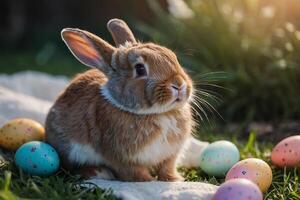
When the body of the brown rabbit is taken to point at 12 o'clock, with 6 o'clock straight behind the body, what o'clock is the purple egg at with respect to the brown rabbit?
The purple egg is roughly at 12 o'clock from the brown rabbit.

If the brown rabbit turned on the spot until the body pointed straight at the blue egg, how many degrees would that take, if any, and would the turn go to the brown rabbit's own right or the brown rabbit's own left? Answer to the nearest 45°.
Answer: approximately 135° to the brown rabbit's own right

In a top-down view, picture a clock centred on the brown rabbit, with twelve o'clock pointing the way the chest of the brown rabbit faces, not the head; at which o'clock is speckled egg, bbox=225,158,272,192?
The speckled egg is roughly at 11 o'clock from the brown rabbit.

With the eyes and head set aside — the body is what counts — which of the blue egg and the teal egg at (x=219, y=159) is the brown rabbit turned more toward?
the teal egg

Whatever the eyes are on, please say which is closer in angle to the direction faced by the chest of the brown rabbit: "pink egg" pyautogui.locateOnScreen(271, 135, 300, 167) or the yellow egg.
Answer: the pink egg

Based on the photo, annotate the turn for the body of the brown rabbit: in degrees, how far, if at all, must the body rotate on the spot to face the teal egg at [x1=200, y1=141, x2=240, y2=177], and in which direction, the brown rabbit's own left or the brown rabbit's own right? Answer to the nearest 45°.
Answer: approximately 45° to the brown rabbit's own left

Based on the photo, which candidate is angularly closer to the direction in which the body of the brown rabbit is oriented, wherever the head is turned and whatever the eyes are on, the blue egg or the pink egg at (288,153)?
the pink egg

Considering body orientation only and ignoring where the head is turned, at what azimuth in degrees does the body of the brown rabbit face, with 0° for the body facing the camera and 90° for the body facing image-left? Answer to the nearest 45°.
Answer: approximately 315°

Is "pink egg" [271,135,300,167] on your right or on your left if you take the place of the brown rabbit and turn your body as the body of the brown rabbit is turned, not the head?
on your left
